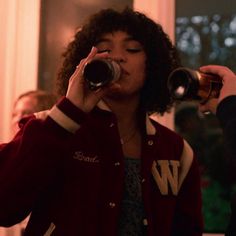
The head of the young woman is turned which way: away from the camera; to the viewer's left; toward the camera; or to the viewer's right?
toward the camera

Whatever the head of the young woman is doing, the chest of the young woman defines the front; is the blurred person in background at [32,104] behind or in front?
behind

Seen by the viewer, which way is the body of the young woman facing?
toward the camera
